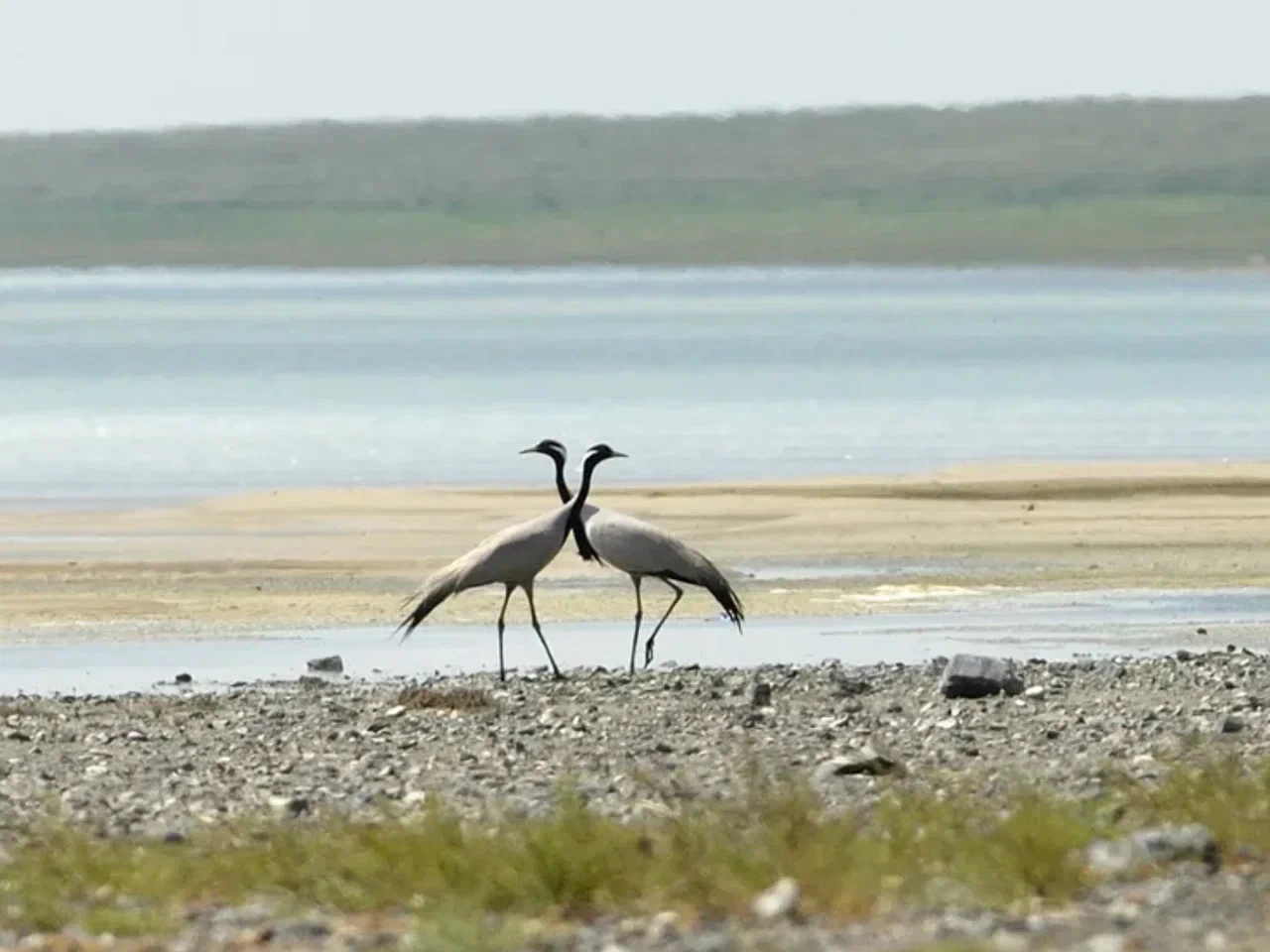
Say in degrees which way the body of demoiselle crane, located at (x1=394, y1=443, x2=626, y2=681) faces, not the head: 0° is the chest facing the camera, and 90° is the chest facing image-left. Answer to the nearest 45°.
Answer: approximately 270°

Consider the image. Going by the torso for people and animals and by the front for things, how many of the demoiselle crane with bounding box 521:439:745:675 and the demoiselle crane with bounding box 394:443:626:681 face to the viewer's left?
1

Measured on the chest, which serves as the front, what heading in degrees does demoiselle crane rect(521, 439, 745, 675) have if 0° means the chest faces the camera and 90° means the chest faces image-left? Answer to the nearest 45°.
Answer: approximately 90°

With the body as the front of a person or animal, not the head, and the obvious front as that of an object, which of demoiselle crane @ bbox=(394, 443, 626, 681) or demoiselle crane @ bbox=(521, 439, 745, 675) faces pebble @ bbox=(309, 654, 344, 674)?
demoiselle crane @ bbox=(521, 439, 745, 675)

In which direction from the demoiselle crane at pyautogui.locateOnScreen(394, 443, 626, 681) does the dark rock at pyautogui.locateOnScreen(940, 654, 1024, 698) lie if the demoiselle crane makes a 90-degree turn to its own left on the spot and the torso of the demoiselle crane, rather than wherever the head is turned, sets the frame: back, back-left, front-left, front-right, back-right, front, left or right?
back-right

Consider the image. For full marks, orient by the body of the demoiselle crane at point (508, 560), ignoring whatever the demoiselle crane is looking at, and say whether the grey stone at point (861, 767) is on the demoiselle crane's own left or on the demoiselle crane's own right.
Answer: on the demoiselle crane's own right

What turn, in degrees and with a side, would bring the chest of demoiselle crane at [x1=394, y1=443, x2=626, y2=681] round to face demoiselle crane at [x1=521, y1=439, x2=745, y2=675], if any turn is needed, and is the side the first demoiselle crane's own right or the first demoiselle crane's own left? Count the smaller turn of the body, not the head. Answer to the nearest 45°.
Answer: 0° — it already faces it

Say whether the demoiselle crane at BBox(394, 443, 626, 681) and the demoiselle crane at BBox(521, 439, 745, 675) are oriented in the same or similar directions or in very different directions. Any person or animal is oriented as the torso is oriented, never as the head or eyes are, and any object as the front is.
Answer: very different directions

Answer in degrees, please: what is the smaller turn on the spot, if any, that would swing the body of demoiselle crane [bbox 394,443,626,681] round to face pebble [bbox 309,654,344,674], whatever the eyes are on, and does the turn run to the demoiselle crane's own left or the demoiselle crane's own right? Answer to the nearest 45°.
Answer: approximately 180°

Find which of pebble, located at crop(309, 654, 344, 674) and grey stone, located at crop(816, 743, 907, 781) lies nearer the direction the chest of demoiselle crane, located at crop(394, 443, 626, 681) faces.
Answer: the grey stone
